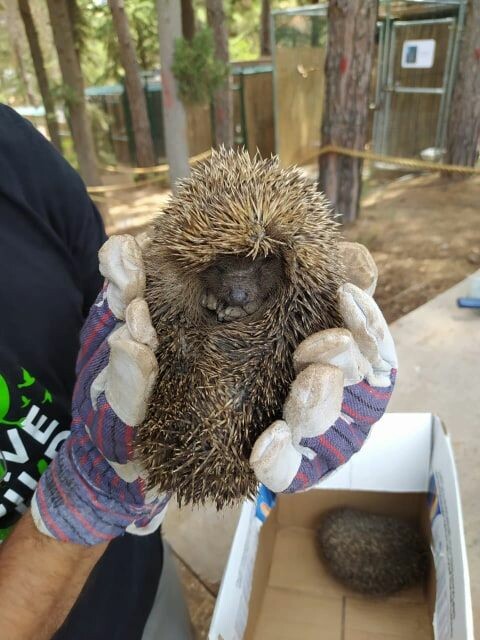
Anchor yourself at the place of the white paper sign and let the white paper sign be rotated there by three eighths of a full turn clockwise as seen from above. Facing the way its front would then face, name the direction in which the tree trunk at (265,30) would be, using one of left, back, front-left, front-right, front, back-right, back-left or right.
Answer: front

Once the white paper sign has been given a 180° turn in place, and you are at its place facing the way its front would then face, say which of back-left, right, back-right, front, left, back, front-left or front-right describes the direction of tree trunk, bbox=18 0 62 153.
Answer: back-left

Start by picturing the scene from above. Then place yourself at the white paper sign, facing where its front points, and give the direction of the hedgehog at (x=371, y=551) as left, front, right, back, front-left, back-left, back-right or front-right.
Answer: front

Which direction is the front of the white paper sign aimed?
toward the camera

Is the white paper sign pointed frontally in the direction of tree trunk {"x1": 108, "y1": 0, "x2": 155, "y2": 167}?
no

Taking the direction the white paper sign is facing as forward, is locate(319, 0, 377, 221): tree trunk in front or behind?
in front

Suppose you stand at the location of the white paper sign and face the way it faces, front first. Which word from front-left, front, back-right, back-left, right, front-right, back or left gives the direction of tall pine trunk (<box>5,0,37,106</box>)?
front-right

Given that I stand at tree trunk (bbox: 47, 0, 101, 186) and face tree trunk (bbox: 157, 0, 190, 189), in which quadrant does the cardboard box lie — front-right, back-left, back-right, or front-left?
front-right

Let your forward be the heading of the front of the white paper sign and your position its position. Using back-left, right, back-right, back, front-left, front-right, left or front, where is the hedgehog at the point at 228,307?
front

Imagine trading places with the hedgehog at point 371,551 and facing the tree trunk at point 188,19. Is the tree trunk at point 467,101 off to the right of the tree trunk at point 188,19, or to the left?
right

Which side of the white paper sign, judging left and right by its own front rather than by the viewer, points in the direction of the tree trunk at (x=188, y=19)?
right

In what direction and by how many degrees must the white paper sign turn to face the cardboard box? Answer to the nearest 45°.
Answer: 0° — it already faces it

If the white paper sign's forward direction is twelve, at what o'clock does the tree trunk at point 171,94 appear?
The tree trunk is roughly at 1 o'clock from the white paper sign.

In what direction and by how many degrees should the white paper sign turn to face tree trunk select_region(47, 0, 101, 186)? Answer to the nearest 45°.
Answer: approximately 45° to its right

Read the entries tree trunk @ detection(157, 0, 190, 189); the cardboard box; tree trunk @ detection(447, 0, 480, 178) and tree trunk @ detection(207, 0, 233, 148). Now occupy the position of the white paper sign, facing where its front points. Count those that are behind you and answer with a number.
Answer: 0

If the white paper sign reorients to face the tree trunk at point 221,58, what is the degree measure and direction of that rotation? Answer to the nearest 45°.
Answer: approximately 45° to its right

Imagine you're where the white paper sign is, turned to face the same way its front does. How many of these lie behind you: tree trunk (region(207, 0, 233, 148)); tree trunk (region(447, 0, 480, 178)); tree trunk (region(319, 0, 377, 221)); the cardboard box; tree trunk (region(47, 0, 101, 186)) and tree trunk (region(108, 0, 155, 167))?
0
